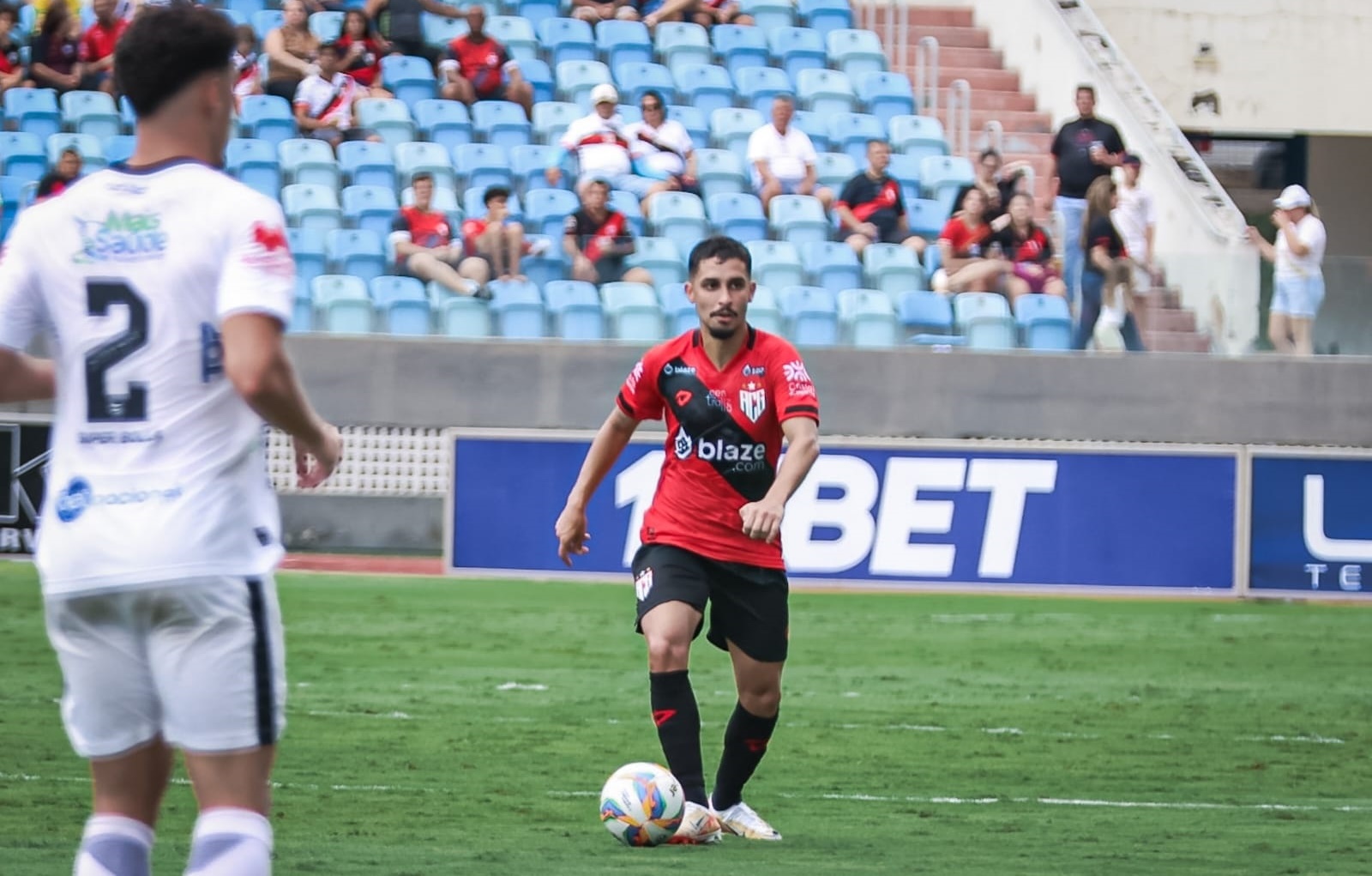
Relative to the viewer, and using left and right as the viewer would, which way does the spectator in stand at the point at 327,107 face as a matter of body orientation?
facing the viewer and to the right of the viewer

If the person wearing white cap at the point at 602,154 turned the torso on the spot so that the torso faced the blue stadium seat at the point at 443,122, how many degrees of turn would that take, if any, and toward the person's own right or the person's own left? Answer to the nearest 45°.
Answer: approximately 135° to the person's own right

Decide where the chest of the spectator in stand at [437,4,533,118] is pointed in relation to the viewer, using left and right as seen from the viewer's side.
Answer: facing the viewer

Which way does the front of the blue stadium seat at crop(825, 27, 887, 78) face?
toward the camera

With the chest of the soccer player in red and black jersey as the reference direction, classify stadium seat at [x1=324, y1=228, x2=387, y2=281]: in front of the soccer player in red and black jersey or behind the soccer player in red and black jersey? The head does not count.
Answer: behind

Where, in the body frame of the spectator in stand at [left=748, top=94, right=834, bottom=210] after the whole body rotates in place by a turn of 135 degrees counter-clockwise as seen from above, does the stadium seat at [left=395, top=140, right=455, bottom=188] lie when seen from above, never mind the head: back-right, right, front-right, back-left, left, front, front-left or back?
back-left

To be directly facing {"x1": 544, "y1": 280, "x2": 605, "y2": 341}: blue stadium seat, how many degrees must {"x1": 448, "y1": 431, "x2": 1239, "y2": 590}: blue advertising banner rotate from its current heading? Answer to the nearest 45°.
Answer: approximately 135° to its right

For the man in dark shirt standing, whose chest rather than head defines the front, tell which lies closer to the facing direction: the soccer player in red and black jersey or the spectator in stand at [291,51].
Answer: the soccer player in red and black jersey

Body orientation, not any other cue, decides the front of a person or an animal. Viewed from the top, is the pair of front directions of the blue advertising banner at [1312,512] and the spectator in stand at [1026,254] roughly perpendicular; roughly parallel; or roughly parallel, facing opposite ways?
roughly parallel

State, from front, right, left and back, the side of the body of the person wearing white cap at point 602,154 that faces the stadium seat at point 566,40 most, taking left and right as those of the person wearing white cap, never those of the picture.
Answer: back

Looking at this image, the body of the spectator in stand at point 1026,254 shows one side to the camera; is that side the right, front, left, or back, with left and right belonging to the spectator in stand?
front

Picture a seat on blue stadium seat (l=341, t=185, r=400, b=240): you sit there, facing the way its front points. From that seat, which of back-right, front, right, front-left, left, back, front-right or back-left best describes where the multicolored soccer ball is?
front

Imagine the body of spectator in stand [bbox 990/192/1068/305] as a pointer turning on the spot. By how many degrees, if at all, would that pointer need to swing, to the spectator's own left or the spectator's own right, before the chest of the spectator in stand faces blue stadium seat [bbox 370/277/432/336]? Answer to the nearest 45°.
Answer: approximately 90° to the spectator's own right

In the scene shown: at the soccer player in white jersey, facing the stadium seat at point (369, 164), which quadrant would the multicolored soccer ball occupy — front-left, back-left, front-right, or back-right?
front-right

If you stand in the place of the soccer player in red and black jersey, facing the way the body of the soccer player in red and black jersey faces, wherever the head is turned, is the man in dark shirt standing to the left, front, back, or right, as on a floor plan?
back

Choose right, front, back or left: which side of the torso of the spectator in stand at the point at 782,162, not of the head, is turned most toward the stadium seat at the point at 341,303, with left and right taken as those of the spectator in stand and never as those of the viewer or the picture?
right
